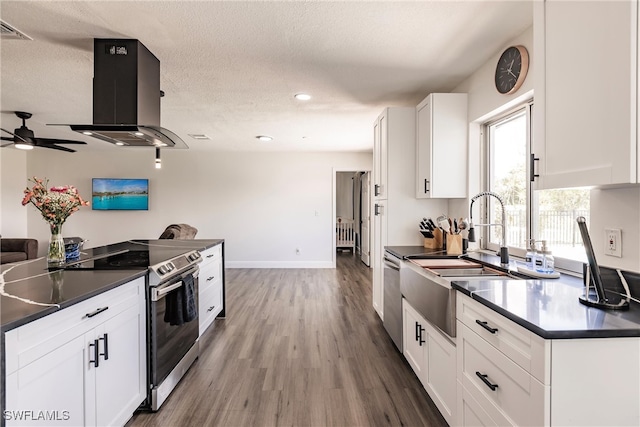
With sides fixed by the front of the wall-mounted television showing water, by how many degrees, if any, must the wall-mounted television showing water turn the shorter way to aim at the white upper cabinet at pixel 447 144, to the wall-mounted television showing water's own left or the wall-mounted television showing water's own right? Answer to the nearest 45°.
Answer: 0° — it already faces it

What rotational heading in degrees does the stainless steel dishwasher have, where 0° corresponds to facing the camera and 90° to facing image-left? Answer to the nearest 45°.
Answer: approximately 90°

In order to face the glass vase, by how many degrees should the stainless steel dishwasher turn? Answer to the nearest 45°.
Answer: approximately 45° to its left

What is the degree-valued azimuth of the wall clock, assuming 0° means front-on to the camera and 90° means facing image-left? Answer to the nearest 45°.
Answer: approximately 45°

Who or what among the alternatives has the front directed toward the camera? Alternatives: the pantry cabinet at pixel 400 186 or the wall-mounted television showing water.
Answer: the wall-mounted television showing water

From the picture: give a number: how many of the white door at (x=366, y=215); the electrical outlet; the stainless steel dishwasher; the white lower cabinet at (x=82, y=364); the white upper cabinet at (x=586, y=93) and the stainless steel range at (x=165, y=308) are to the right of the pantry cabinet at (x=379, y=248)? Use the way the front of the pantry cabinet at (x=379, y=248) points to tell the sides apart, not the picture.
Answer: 1

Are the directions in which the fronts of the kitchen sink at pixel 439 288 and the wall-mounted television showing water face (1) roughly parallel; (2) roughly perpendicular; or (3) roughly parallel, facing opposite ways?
roughly perpendicular

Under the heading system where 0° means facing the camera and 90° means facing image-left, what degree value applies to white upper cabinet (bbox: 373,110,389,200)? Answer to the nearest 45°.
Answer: approximately 90°

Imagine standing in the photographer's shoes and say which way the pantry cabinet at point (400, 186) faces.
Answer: facing to the left of the viewer

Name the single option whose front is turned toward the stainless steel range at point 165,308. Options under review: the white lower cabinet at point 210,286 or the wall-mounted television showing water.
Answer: the wall-mounted television showing water

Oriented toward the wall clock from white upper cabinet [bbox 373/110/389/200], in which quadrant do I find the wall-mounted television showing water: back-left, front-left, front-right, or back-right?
back-right

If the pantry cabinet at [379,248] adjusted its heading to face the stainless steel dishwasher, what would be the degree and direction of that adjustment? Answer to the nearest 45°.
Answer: approximately 90° to its left

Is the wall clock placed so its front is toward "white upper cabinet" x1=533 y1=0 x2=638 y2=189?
no

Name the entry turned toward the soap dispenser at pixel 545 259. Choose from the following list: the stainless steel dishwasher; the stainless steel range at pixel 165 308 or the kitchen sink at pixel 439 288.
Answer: the stainless steel range

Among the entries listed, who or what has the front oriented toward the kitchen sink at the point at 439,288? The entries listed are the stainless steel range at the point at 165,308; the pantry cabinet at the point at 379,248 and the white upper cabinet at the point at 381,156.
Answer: the stainless steel range

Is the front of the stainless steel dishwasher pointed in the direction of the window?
no

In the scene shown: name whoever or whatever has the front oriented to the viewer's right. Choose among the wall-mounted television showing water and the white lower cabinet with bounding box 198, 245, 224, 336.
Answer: the white lower cabinet

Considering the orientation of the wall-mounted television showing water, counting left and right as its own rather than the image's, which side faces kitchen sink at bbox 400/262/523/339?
front
